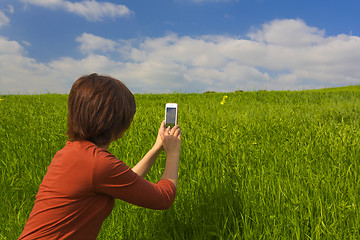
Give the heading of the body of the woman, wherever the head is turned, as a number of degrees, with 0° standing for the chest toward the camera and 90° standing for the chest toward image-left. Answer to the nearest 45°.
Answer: approximately 225°

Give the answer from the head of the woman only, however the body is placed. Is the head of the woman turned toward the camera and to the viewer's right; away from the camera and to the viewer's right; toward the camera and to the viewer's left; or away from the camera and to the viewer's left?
away from the camera and to the viewer's right
